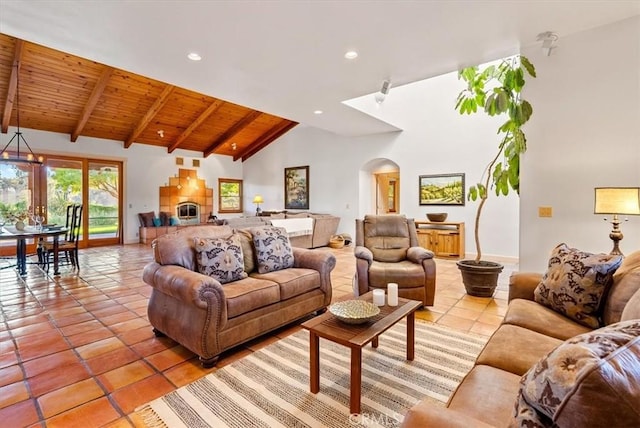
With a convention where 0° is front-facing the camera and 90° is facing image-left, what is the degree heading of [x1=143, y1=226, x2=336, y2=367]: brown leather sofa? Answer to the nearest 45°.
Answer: approximately 315°

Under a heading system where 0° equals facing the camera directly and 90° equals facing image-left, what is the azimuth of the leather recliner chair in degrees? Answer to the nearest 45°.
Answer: approximately 0°

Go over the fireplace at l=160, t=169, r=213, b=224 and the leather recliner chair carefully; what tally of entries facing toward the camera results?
2

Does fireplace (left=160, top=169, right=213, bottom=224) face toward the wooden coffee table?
yes

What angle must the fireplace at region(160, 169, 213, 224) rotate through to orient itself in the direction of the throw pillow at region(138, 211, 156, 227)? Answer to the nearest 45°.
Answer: approximately 45° to its right

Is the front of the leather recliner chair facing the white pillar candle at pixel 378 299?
yes

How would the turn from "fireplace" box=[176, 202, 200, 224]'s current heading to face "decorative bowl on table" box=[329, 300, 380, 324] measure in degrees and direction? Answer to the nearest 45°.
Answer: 0° — it already faces it

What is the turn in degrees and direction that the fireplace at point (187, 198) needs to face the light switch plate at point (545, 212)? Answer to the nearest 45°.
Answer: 0° — it already faces it
